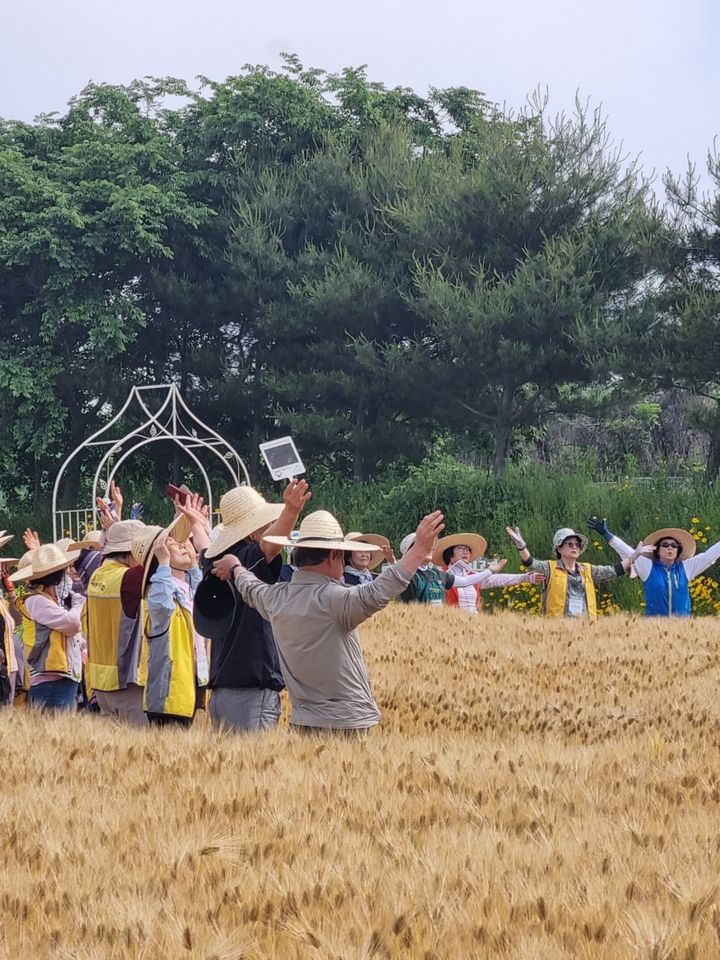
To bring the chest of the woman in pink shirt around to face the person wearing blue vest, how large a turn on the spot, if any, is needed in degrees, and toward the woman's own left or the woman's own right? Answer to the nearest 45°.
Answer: approximately 45° to the woman's own left

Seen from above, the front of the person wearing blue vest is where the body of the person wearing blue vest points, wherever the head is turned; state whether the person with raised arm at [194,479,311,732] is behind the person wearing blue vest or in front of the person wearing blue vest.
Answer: in front

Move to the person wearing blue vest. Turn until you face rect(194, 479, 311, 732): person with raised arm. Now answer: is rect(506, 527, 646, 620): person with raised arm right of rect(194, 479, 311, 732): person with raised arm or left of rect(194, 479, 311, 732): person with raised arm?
right

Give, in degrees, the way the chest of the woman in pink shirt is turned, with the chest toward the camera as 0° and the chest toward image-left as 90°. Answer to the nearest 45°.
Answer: approximately 270°

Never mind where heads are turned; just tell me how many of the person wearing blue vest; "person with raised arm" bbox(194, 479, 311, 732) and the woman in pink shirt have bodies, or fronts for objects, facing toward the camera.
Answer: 1

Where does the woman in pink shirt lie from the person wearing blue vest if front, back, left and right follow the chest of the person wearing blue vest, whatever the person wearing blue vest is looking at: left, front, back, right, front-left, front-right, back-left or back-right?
front-right

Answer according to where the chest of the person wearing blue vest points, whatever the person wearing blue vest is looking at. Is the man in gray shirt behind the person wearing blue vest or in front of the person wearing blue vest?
in front

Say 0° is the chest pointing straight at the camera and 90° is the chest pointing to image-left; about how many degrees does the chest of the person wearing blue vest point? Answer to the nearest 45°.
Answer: approximately 0°

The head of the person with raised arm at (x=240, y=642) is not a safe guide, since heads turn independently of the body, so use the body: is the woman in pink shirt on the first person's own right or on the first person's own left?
on the first person's own left

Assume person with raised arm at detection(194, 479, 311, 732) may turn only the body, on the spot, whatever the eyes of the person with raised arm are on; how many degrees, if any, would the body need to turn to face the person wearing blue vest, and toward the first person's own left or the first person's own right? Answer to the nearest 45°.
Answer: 0° — they already face them

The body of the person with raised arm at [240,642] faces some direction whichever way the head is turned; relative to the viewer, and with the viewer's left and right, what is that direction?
facing away from the viewer and to the right of the viewer
